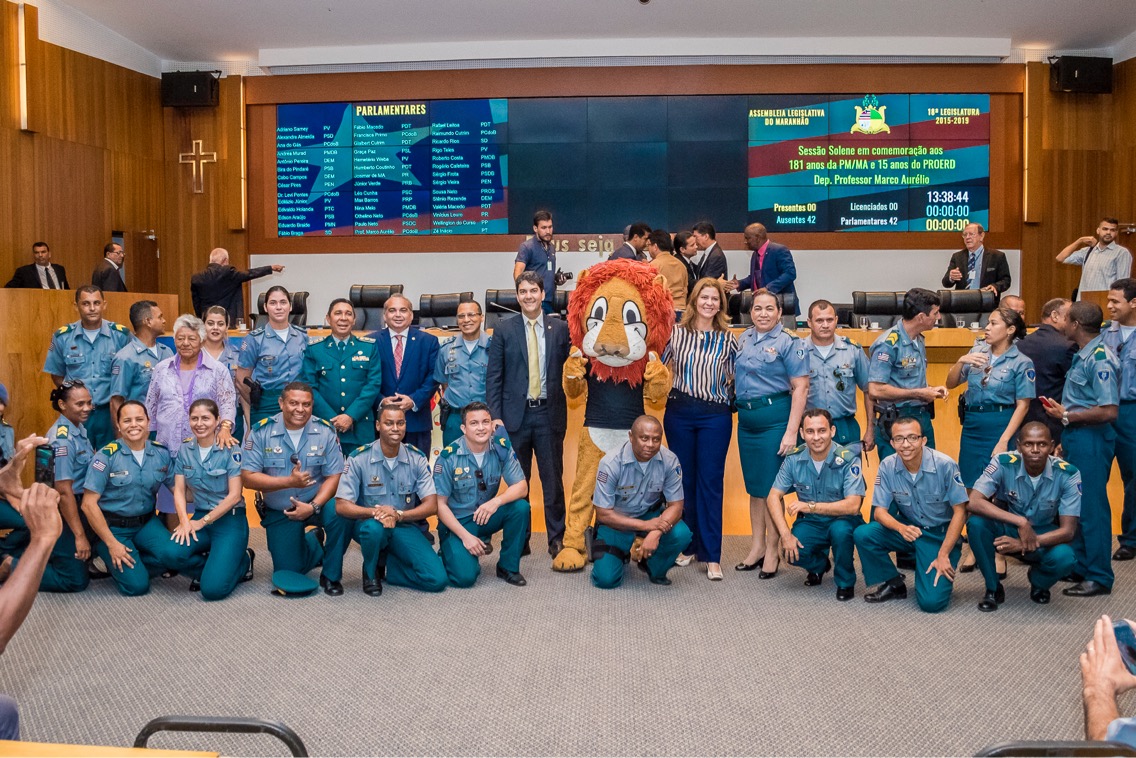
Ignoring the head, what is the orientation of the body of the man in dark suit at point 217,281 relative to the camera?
away from the camera

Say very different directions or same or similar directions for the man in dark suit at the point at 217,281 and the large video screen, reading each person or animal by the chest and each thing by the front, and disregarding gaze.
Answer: very different directions

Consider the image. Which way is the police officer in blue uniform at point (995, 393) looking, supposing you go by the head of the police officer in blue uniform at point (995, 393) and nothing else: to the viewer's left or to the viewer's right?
to the viewer's left

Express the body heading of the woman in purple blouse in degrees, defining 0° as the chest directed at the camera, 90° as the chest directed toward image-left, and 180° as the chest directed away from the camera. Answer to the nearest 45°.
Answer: approximately 0°

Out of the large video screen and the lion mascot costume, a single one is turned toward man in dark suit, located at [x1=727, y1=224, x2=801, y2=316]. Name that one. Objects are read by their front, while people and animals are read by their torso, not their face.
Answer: the large video screen

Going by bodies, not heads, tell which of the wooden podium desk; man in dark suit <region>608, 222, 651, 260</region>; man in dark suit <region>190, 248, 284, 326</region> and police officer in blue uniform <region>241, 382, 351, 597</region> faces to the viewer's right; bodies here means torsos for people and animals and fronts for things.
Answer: man in dark suit <region>608, 222, 651, 260</region>

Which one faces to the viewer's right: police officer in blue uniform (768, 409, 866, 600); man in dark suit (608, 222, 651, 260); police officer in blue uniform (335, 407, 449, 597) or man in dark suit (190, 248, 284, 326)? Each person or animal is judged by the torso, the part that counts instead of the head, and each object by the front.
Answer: man in dark suit (608, 222, 651, 260)

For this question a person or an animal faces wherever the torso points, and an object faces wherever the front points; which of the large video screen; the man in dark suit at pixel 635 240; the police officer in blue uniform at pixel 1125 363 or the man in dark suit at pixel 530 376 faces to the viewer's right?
the man in dark suit at pixel 635 240

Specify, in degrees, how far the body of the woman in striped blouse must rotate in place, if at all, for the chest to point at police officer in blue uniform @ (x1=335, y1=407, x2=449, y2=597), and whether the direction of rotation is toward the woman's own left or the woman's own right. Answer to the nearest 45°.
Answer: approximately 90° to the woman's own right
